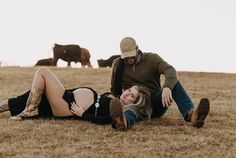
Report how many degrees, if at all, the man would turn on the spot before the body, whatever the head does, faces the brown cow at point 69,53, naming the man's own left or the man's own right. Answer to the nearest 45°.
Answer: approximately 180°

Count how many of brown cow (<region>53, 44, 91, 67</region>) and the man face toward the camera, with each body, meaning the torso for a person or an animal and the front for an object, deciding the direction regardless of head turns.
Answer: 1

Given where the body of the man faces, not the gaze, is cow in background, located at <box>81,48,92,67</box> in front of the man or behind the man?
behind

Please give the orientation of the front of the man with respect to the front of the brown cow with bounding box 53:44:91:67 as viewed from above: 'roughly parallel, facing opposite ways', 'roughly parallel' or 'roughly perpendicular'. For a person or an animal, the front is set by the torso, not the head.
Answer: roughly perpendicular

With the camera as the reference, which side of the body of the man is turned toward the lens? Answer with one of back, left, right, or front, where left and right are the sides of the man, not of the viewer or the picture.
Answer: front
